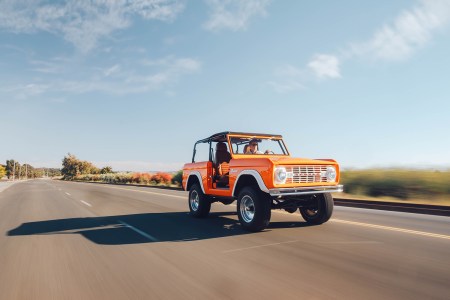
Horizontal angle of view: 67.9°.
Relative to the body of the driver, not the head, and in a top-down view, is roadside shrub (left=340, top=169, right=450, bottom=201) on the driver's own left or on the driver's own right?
on the driver's own left

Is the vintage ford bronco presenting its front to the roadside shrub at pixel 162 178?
no

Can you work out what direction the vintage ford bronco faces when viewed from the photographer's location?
facing the viewer and to the right of the viewer

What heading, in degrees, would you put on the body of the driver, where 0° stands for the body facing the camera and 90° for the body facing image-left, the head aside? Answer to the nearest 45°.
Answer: approximately 315°

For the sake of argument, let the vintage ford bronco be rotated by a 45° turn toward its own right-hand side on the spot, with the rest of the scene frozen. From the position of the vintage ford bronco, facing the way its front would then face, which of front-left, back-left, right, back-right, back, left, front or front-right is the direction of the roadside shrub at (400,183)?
back-left
